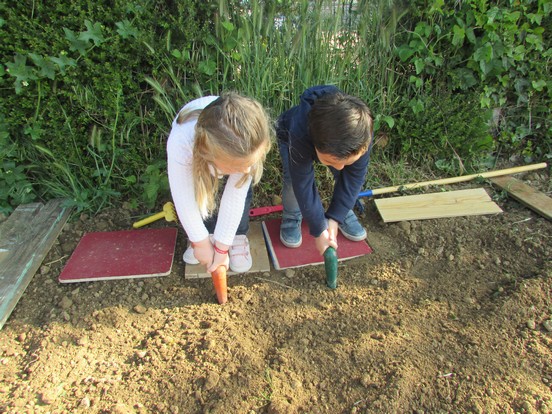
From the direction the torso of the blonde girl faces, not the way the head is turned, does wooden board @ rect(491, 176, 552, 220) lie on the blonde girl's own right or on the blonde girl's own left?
on the blonde girl's own left

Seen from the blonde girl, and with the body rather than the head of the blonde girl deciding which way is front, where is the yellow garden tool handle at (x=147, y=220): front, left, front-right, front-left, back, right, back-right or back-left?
back-right

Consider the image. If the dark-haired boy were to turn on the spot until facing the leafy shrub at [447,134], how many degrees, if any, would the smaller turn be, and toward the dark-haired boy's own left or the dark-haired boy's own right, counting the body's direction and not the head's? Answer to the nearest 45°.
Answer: approximately 135° to the dark-haired boy's own left

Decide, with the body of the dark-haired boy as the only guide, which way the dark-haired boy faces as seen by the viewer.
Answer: toward the camera

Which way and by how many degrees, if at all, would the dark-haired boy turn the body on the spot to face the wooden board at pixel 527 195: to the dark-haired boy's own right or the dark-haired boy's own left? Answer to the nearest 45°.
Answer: approximately 135° to the dark-haired boy's own left

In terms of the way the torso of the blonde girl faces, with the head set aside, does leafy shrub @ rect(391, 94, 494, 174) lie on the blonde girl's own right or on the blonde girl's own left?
on the blonde girl's own left

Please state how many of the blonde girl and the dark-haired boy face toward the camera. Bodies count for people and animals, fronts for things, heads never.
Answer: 2

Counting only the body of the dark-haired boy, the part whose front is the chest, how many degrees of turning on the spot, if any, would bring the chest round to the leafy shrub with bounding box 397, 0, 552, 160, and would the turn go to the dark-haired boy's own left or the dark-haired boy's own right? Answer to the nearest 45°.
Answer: approximately 135° to the dark-haired boy's own left

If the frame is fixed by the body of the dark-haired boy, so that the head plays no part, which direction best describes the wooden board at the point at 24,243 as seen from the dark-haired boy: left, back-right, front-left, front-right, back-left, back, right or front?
right

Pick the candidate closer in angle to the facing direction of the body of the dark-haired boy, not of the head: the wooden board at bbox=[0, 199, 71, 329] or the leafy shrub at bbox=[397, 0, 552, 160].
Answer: the wooden board

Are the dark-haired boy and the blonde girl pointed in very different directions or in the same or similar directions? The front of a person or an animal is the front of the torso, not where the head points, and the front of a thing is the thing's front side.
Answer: same or similar directions

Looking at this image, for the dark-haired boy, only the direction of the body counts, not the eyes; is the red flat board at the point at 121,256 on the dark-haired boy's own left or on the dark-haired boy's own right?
on the dark-haired boy's own right

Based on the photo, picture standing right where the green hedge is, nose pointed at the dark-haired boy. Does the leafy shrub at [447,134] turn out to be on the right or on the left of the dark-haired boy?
left

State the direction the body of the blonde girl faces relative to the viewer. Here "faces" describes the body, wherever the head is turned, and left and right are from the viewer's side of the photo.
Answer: facing the viewer
